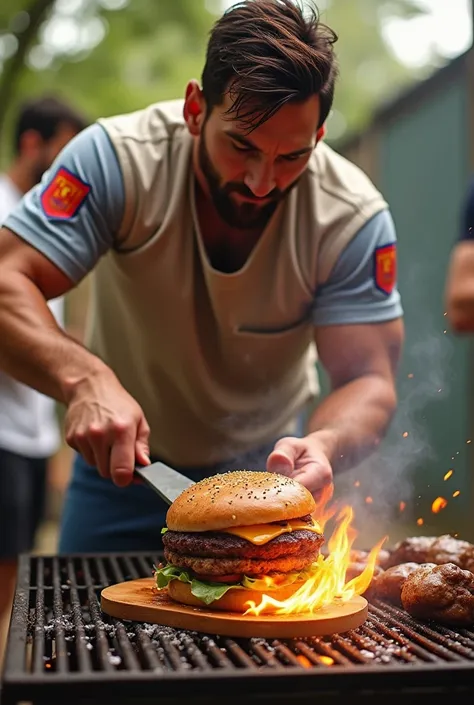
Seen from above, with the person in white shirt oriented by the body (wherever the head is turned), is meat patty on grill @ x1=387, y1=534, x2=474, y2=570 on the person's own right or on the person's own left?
on the person's own right

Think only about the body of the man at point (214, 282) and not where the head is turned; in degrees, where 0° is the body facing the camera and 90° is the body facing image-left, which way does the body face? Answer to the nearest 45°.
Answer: approximately 0°

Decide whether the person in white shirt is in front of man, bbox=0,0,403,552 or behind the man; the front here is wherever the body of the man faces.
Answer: behind

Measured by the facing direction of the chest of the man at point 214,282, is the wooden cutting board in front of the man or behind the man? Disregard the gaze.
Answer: in front

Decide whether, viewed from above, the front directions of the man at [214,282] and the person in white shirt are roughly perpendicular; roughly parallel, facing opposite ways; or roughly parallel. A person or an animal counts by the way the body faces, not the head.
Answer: roughly perpendicular

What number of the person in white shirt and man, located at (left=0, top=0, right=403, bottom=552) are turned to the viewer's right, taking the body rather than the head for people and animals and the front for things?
1

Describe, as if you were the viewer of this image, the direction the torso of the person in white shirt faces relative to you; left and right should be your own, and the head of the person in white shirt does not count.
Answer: facing to the right of the viewer

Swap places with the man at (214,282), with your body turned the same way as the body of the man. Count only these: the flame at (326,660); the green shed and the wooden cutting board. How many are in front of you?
2

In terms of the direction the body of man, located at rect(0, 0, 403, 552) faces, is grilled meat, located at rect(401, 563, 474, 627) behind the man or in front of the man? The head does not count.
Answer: in front

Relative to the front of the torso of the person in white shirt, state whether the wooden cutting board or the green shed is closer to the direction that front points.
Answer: the green shed

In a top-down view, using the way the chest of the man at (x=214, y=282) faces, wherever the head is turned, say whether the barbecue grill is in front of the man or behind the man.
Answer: in front

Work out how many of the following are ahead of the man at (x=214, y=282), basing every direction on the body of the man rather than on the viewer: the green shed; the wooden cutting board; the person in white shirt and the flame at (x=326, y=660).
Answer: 2
